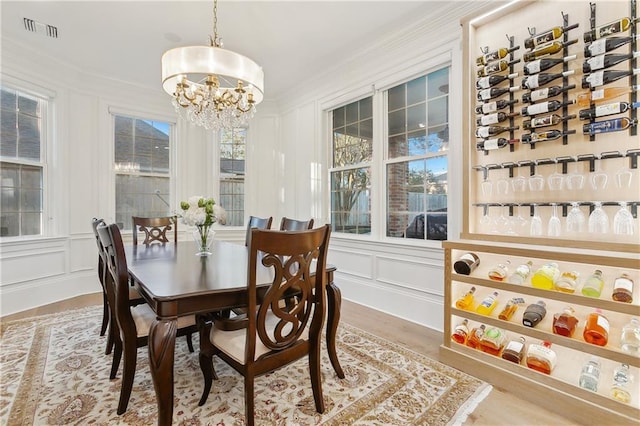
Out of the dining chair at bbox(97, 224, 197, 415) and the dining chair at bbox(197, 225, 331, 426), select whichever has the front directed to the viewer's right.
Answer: the dining chair at bbox(97, 224, 197, 415)

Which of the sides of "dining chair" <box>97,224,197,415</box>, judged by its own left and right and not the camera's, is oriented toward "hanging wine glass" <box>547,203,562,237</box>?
front

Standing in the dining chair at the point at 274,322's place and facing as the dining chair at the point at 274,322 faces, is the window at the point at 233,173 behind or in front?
in front

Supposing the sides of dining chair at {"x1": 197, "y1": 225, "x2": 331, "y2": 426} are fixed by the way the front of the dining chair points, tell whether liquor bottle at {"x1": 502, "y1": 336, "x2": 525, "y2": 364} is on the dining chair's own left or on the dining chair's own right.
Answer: on the dining chair's own right

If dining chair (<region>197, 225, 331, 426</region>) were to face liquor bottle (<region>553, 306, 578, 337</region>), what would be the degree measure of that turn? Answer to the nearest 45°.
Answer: approximately 135° to its right

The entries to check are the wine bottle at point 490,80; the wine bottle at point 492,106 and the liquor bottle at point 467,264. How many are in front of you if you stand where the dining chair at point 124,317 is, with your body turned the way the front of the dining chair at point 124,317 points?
3

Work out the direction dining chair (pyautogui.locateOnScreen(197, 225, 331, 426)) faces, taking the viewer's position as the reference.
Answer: facing away from the viewer and to the left of the viewer

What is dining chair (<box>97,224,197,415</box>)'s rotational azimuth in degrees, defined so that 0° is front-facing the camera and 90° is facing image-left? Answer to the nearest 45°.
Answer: approximately 270°

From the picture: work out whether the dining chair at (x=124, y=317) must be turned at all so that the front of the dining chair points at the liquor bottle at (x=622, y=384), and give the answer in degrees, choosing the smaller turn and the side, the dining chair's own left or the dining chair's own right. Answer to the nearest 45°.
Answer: approximately 45° to the dining chair's own right

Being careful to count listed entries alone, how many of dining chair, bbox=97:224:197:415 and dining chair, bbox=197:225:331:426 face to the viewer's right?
1
